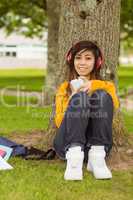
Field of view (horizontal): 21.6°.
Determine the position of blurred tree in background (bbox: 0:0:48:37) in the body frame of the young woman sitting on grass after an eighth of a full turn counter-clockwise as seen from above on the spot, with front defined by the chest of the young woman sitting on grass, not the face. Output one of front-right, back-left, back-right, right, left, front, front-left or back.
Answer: back-left

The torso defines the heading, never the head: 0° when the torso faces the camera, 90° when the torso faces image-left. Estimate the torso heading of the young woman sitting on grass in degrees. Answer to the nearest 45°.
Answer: approximately 0°

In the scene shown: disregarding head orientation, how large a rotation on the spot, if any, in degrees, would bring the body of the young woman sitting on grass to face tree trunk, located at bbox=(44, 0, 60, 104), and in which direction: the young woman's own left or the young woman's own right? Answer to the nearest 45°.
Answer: approximately 180°
